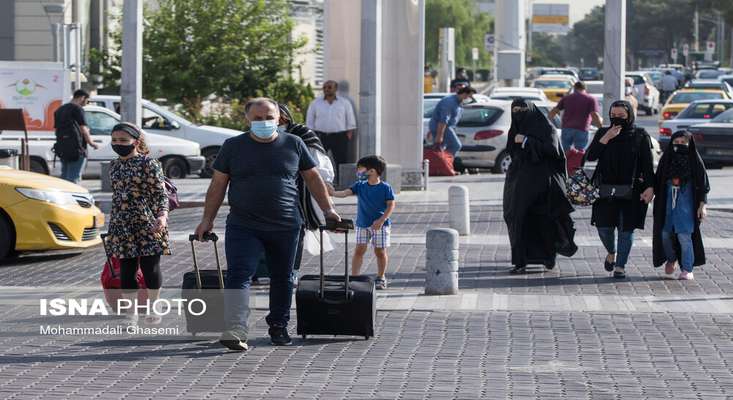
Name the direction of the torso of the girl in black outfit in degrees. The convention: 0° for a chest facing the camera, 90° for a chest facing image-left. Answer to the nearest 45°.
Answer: approximately 0°

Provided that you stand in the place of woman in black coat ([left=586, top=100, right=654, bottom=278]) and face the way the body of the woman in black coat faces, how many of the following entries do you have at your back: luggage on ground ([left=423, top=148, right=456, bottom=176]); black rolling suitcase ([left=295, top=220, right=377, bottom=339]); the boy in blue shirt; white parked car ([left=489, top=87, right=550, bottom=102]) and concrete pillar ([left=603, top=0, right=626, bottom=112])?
3

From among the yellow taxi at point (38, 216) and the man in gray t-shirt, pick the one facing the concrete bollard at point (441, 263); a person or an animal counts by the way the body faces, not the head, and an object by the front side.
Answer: the yellow taxi

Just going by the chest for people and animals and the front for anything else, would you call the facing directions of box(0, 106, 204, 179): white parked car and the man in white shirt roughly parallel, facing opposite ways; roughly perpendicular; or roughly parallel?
roughly perpendicular

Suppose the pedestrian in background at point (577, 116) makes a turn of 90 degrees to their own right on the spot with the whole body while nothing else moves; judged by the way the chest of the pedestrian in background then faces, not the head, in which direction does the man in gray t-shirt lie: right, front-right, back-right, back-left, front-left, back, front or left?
right

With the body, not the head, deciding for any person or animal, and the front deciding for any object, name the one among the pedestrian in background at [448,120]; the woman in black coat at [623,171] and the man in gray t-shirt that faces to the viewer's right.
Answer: the pedestrian in background

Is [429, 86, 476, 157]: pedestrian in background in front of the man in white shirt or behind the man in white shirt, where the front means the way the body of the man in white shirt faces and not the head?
behind

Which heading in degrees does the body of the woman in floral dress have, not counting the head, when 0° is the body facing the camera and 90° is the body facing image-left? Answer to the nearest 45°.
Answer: approximately 45°

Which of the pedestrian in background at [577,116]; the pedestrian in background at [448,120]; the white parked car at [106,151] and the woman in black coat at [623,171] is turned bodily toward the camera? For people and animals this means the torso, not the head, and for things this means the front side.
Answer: the woman in black coat

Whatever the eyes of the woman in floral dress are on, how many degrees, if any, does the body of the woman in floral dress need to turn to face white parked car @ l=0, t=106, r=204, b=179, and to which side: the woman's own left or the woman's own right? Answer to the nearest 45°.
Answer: approximately 135° to the woman's own right
